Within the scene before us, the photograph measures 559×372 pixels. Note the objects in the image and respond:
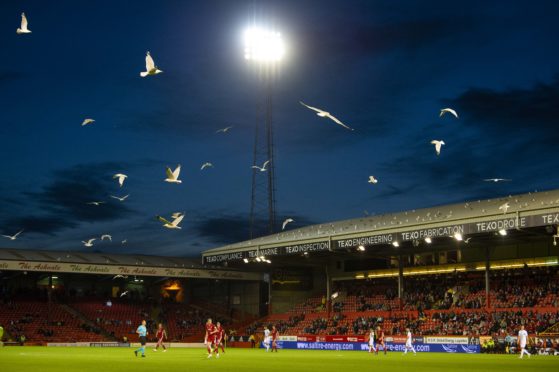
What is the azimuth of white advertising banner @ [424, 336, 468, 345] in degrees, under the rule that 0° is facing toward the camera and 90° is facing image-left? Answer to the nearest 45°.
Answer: approximately 0°
